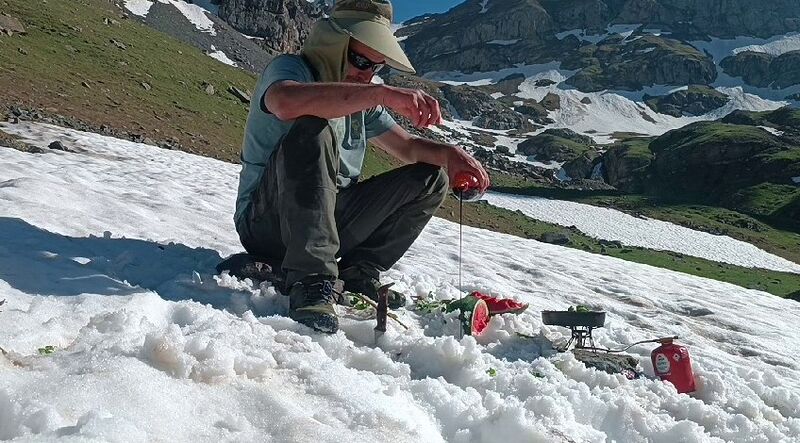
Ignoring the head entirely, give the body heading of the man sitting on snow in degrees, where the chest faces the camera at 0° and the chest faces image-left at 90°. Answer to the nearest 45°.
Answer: approximately 315°

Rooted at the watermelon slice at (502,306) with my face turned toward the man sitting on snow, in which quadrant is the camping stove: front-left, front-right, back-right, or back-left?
back-left
